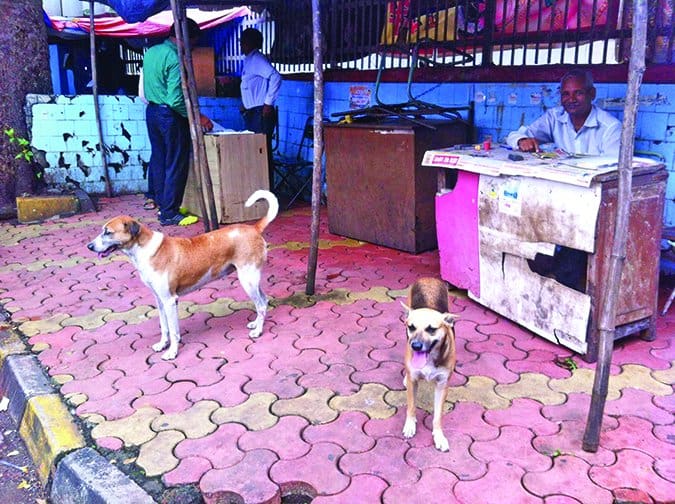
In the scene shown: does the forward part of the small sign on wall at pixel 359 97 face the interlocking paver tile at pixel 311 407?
yes

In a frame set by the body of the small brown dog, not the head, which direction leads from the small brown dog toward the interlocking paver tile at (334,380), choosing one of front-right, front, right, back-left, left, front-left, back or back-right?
back-right

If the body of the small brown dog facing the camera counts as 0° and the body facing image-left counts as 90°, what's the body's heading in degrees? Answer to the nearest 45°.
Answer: approximately 0°

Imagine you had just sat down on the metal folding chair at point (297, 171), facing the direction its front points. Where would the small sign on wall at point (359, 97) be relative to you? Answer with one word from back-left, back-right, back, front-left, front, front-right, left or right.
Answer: back-left

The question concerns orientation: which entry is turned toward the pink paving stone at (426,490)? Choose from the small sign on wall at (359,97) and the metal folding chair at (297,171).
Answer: the small sign on wall

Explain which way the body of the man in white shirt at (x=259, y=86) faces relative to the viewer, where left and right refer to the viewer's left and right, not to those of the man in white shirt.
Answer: facing to the left of the viewer

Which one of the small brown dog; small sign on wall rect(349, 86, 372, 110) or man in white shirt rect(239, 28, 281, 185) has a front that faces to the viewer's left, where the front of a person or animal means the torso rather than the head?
the man in white shirt
